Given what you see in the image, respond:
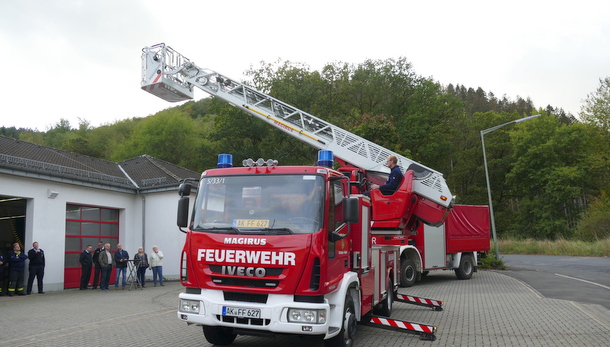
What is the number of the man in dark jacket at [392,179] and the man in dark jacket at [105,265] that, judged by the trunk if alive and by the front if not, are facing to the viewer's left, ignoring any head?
1

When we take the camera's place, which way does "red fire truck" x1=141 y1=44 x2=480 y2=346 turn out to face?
facing the viewer and to the left of the viewer

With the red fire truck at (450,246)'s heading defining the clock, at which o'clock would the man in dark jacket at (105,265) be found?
The man in dark jacket is roughly at 1 o'clock from the red fire truck.

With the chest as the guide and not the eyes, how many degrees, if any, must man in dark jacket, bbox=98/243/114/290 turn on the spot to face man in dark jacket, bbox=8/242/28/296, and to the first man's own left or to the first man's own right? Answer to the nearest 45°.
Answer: approximately 90° to the first man's own right

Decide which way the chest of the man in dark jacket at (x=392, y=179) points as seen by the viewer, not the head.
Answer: to the viewer's left

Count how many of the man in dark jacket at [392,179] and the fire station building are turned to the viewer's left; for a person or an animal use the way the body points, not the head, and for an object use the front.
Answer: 1

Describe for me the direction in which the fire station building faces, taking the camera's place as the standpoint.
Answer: facing the viewer and to the right of the viewer

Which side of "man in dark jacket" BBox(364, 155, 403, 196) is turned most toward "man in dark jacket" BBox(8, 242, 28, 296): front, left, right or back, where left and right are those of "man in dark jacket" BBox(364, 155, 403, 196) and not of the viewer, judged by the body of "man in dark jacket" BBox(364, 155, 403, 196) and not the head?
front

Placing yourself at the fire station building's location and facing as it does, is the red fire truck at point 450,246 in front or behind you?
in front

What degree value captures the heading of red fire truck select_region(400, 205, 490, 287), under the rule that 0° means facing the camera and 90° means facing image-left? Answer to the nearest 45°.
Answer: approximately 45°
